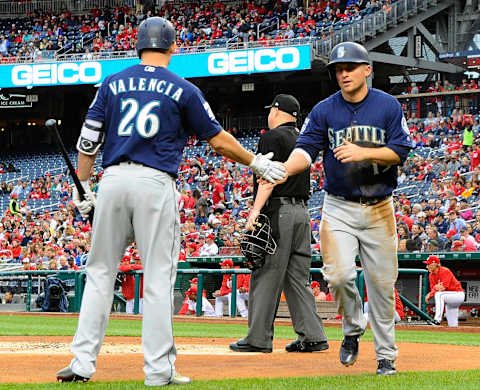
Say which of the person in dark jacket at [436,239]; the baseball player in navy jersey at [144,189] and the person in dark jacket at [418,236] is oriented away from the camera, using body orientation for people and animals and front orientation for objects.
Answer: the baseball player in navy jersey

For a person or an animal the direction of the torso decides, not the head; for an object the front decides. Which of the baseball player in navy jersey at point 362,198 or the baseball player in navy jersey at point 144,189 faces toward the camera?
the baseball player in navy jersey at point 362,198

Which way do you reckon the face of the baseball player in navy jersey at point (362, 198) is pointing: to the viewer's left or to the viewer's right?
to the viewer's left

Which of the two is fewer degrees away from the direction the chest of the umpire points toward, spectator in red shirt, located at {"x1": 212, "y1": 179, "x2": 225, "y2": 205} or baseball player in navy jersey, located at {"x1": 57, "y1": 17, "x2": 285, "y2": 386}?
the spectator in red shirt

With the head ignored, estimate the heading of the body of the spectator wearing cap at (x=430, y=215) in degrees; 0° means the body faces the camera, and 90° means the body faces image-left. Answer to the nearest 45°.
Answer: approximately 45°

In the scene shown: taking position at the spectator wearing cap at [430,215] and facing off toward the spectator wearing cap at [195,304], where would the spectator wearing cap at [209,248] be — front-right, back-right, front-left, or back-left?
front-right

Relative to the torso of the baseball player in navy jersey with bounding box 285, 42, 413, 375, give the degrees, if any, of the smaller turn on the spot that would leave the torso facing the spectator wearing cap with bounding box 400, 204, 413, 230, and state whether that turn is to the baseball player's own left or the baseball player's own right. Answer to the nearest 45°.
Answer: approximately 180°

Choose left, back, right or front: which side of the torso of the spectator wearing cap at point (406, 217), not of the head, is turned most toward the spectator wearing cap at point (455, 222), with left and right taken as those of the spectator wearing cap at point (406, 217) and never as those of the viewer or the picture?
left

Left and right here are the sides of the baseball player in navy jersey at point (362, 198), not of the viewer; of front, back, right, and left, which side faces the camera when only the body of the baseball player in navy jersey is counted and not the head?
front

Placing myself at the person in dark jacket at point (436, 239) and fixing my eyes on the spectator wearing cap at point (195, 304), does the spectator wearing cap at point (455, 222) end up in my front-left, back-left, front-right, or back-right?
back-right

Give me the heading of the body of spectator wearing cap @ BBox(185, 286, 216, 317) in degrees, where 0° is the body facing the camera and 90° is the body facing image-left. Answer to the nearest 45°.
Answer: approximately 45°

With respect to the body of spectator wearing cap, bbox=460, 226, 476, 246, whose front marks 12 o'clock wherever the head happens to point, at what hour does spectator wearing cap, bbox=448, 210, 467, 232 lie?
spectator wearing cap, bbox=448, 210, 467, 232 is roughly at 4 o'clock from spectator wearing cap, bbox=460, 226, 476, 246.

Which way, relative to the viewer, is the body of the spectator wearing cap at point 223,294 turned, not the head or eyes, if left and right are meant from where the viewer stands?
facing the viewer and to the left of the viewer

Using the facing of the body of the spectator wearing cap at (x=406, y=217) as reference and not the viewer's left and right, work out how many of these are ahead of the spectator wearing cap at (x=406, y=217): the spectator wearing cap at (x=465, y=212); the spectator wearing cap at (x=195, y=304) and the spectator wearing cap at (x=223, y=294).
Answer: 2
